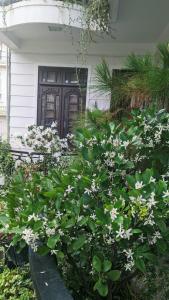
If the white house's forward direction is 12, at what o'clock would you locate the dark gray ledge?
The dark gray ledge is roughly at 12 o'clock from the white house.

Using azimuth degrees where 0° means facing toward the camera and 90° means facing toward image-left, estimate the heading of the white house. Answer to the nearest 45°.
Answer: approximately 0°

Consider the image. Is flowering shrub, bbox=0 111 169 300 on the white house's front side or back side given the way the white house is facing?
on the front side

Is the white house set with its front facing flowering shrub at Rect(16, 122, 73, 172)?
yes

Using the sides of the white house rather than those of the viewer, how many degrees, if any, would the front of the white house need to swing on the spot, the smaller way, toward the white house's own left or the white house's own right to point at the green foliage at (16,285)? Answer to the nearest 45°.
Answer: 0° — it already faces it

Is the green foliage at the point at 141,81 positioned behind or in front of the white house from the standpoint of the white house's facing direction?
in front
